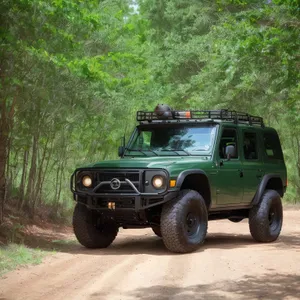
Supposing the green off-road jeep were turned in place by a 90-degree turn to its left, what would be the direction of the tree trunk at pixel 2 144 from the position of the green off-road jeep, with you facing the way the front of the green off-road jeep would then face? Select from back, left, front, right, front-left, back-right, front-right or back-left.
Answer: back-right

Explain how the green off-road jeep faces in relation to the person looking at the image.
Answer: facing the viewer and to the left of the viewer
